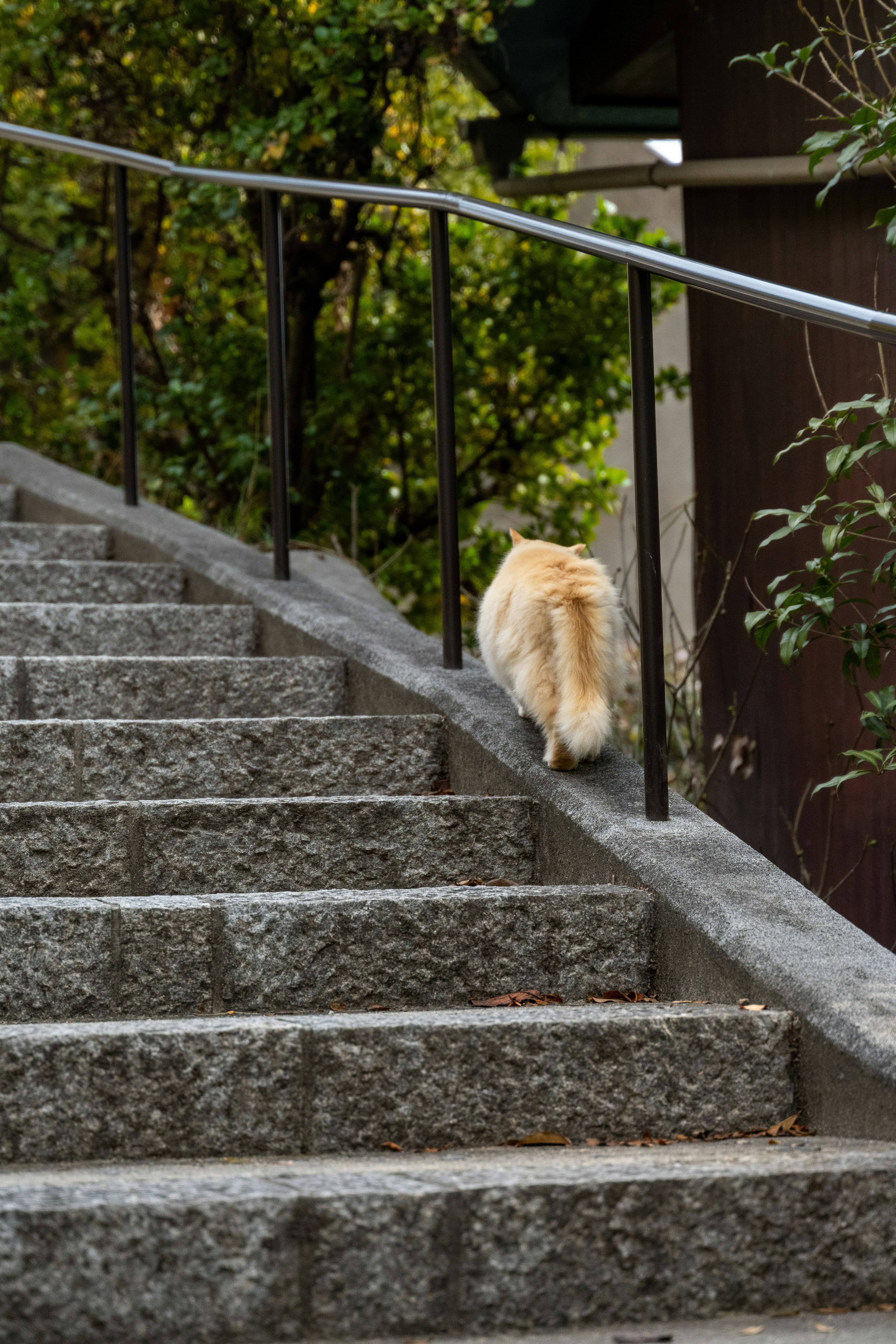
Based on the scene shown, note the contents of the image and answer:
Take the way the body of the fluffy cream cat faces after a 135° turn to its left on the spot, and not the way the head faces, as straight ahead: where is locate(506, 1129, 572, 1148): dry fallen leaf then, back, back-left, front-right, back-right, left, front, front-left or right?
front

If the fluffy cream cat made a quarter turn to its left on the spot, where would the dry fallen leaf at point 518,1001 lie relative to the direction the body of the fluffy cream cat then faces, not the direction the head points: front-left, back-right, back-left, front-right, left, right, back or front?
front-left

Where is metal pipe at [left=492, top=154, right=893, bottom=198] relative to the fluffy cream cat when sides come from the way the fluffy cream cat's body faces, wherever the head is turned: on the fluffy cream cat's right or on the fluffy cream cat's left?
on the fluffy cream cat's right

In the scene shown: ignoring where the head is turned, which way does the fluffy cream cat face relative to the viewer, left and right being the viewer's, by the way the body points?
facing away from the viewer and to the left of the viewer

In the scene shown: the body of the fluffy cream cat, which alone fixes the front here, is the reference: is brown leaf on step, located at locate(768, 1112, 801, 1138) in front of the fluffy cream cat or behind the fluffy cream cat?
behind
